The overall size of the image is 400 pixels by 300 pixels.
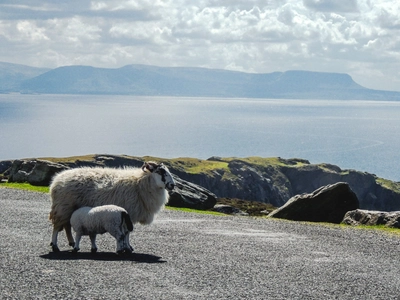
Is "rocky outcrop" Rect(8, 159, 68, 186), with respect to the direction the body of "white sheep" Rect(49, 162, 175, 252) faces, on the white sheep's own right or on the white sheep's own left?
on the white sheep's own left

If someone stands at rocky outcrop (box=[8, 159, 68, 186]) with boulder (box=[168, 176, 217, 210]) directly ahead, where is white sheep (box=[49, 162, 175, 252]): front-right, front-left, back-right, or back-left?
front-right

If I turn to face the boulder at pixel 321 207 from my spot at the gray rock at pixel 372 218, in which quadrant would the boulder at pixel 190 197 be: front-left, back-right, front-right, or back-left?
front-left

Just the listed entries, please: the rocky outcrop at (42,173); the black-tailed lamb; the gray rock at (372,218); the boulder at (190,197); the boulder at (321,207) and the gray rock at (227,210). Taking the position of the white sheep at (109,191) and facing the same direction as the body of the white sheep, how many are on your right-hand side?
1

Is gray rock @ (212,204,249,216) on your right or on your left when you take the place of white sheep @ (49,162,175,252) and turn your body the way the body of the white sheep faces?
on your left

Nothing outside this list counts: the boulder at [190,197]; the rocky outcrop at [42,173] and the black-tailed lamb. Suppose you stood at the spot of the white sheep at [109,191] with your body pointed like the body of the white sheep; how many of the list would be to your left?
2

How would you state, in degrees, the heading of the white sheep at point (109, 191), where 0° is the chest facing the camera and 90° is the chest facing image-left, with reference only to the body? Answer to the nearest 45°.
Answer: approximately 270°

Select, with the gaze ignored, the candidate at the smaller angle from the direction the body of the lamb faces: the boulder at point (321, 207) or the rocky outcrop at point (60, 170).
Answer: the boulder
